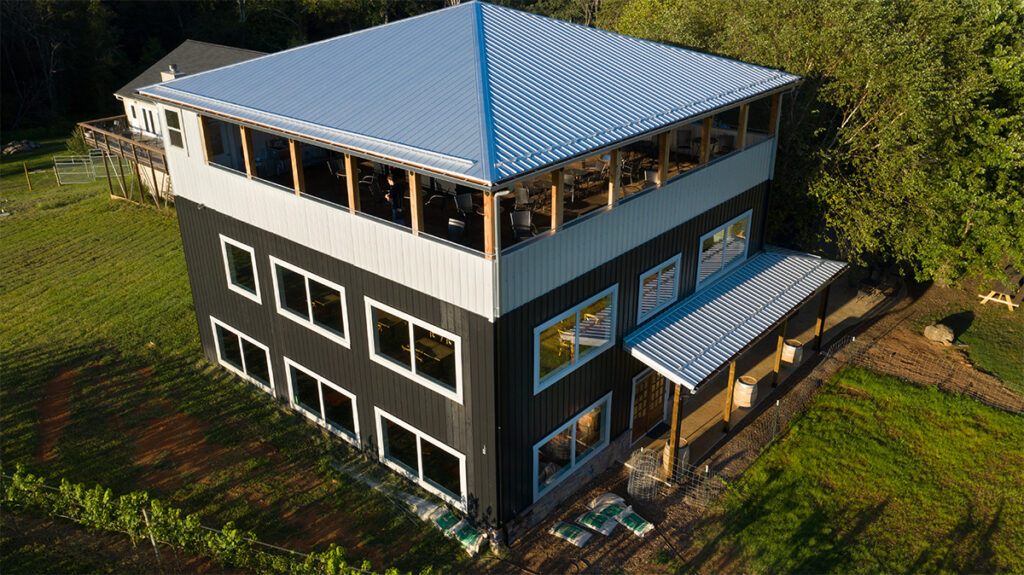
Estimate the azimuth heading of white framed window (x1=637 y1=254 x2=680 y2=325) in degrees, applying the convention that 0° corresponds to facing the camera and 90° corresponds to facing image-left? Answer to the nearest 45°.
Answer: approximately 315°

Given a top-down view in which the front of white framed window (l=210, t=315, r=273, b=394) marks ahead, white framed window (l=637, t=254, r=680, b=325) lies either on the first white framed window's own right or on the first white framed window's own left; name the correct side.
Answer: on the first white framed window's own left

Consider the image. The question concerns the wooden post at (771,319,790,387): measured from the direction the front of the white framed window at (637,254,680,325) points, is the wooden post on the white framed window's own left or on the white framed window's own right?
on the white framed window's own left

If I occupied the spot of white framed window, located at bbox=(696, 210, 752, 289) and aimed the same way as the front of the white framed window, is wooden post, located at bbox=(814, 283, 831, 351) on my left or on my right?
on my left

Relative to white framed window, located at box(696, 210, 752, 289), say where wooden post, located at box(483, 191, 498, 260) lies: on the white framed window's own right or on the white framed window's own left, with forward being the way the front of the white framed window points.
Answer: on the white framed window's own right

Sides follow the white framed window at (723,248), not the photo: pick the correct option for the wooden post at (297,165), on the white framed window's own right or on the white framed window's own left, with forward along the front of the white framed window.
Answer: on the white framed window's own right

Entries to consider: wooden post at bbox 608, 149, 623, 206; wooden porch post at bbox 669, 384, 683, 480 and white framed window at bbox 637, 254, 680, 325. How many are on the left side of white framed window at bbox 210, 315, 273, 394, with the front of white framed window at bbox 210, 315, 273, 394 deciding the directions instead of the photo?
3

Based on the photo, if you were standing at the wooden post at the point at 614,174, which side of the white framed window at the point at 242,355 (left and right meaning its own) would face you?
left

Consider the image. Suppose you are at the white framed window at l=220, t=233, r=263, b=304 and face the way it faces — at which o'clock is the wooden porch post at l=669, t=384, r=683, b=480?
The wooden porch post is roughly at 9 o'clock from the white framed window.

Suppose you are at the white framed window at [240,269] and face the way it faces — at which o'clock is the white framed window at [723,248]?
the white framed window at [723,248] is roughly at 8 o'clock from the white framed window at [240,269].
